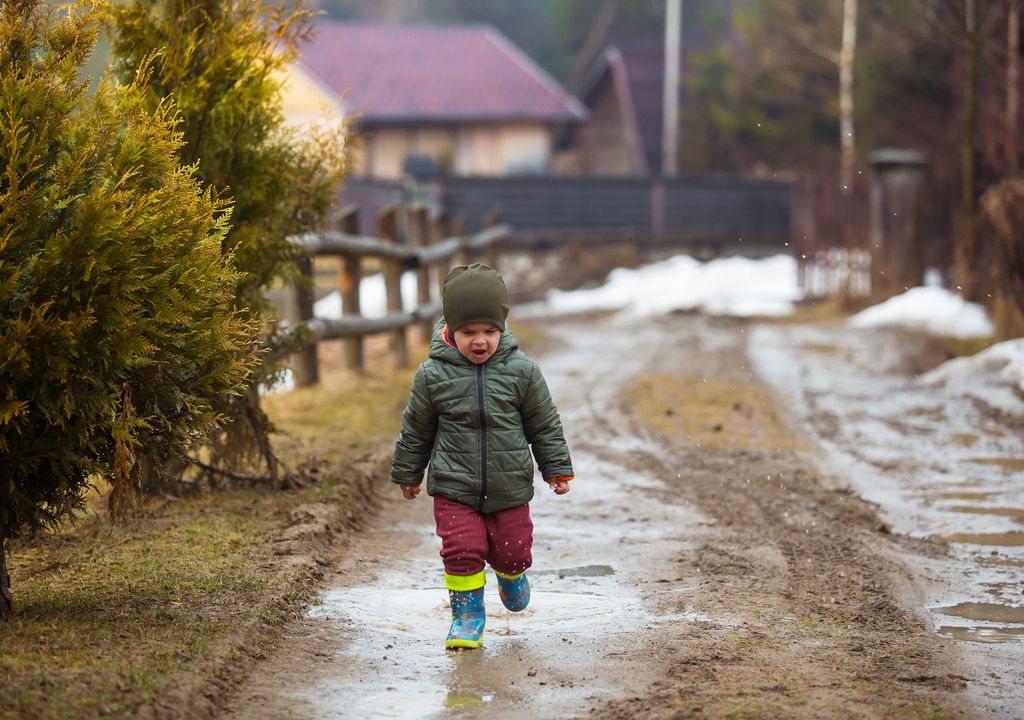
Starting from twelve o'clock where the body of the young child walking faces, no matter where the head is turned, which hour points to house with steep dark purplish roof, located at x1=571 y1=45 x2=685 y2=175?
The house with steep dark purplish roof is roughly at 6 o'clock from the young child walking.

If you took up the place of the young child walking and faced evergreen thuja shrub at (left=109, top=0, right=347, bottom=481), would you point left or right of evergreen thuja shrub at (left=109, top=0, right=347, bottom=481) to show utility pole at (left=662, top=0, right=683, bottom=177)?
right

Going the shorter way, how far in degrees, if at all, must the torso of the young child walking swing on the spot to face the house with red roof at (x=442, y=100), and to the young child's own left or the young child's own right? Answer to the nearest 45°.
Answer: approximately 180°

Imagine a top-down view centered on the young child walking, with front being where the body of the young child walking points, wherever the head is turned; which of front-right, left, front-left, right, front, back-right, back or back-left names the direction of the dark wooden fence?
back

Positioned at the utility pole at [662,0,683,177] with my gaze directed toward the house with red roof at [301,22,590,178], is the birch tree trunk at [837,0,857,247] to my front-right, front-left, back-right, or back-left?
back-left

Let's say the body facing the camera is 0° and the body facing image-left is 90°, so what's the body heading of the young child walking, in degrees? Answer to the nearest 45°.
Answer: approximately 0°

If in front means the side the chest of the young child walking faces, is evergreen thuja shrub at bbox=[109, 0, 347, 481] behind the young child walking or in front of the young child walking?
behind

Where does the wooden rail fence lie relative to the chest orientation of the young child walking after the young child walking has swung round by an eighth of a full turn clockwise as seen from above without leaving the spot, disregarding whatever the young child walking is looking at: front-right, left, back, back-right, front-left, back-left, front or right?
back-right

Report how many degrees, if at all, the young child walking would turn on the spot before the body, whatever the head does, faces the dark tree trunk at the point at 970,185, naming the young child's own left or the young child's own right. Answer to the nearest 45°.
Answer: approximately 135° to the young child's own left

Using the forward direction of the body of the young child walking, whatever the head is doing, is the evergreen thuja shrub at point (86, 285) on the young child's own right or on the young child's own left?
on the young child's own right

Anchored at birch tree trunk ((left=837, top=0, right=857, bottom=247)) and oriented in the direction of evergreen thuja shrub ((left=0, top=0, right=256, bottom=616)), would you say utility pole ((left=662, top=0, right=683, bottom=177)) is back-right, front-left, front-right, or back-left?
back-right

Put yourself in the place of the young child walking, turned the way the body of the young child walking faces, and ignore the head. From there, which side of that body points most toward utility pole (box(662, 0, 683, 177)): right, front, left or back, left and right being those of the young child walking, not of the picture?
back
